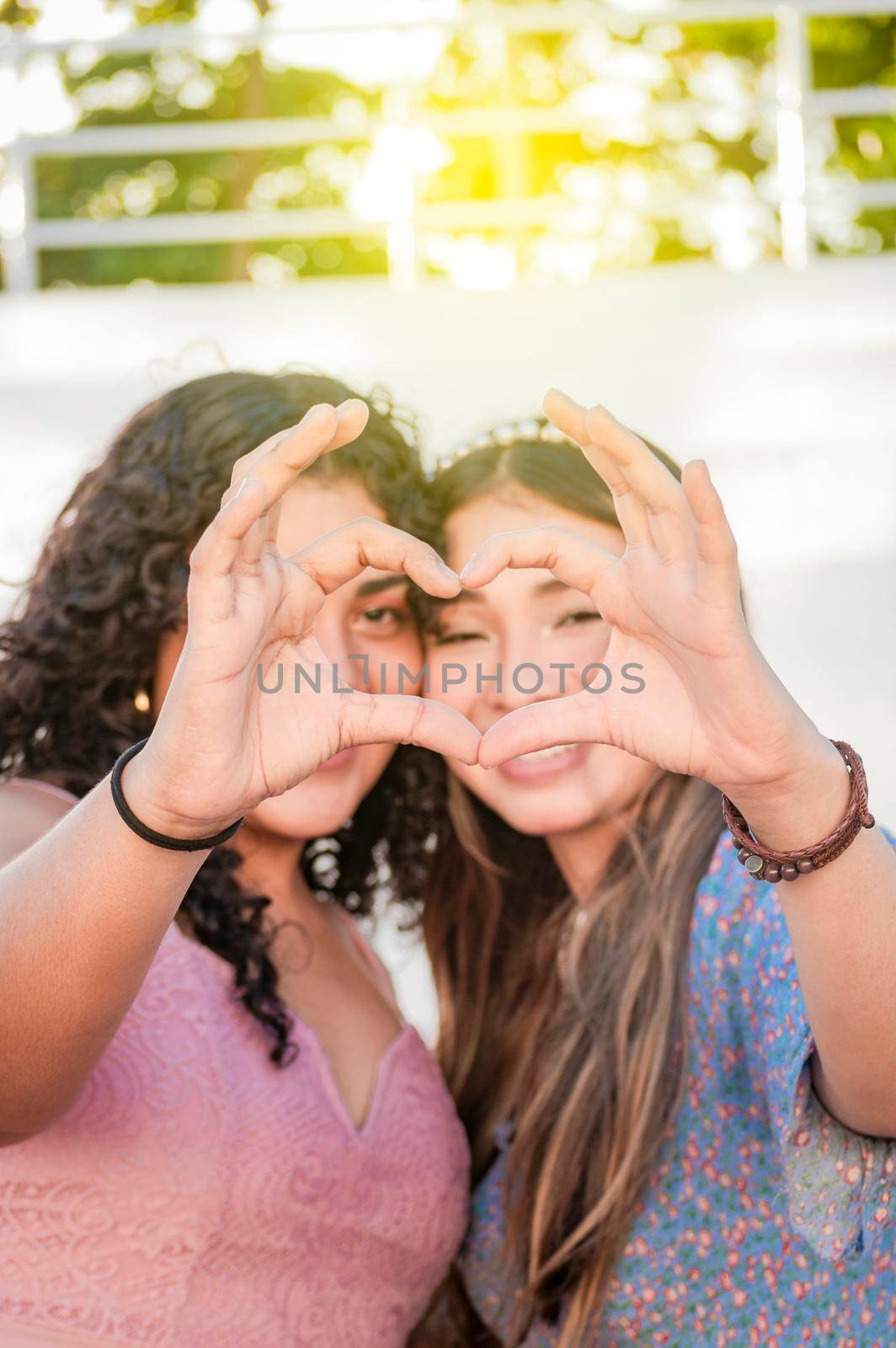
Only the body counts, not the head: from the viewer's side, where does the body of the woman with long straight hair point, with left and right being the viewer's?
facing the viewer and to the left of the viewer

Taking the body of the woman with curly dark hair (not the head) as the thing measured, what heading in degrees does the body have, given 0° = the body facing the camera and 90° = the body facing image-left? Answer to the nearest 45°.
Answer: approximately 315°

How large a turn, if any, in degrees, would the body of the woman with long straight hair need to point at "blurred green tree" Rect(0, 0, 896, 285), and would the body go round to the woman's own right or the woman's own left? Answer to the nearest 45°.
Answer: approximately 135° to the woman's own right

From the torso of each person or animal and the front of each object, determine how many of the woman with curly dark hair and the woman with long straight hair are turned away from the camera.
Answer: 0

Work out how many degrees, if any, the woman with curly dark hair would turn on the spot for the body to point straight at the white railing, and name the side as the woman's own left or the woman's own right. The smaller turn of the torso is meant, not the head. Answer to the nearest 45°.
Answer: approximately 135° to the woman's own left
